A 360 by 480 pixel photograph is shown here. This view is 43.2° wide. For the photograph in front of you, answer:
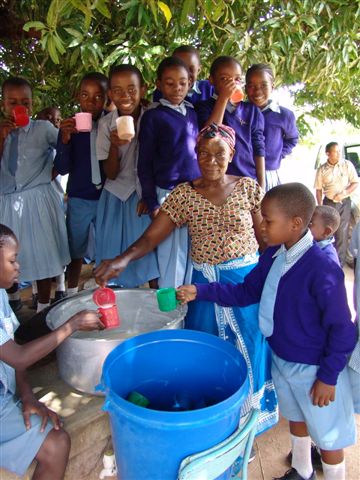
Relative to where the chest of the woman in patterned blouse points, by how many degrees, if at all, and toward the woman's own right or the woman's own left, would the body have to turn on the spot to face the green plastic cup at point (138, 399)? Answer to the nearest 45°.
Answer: approximately 45° to the woman's own right

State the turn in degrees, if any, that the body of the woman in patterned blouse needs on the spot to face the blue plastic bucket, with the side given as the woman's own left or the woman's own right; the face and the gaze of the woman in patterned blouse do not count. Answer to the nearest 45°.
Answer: approximately 45° to the woman's own right

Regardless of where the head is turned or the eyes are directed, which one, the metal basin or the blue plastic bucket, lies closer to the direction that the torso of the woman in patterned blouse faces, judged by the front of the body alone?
the blue plastic bucket

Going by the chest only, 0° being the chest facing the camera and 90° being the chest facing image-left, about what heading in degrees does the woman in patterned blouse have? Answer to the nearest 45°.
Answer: approximately 0°
